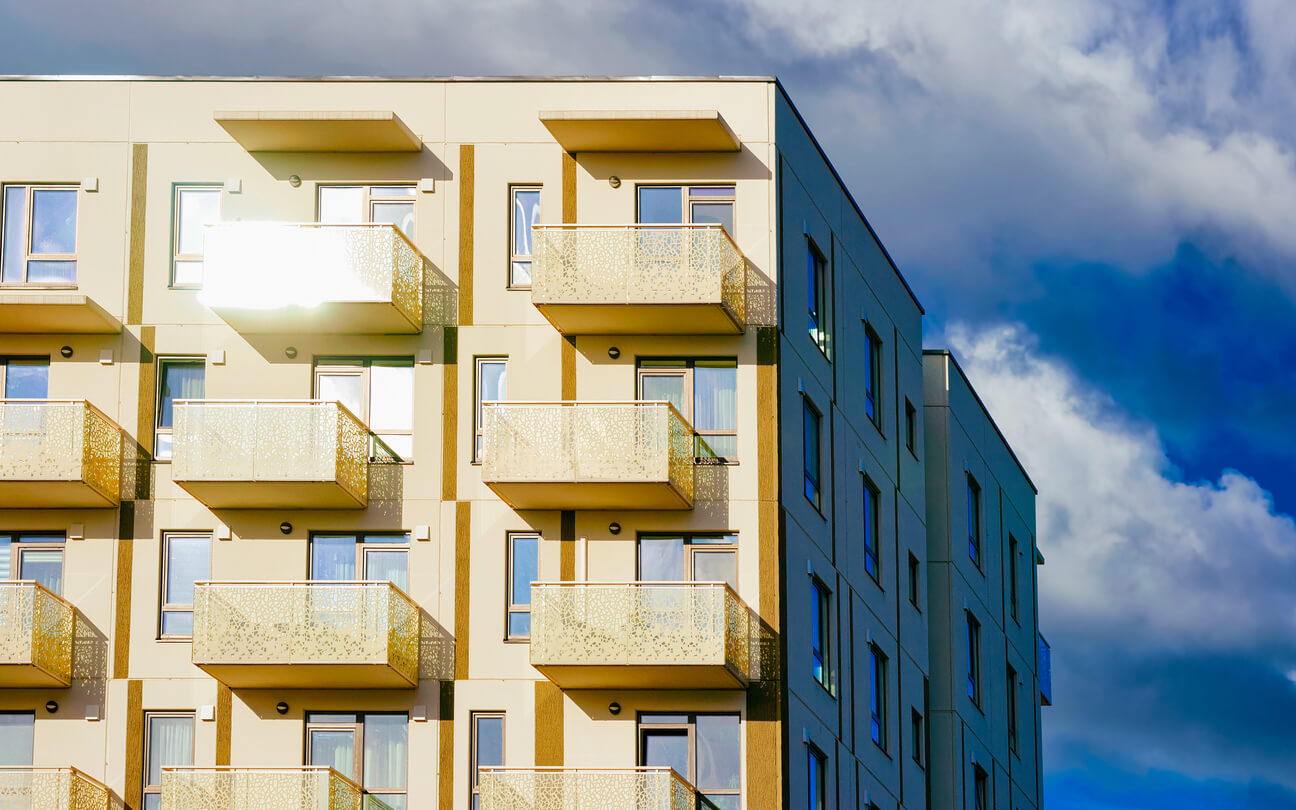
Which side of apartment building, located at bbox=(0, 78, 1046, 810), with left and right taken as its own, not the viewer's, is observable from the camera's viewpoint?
front
